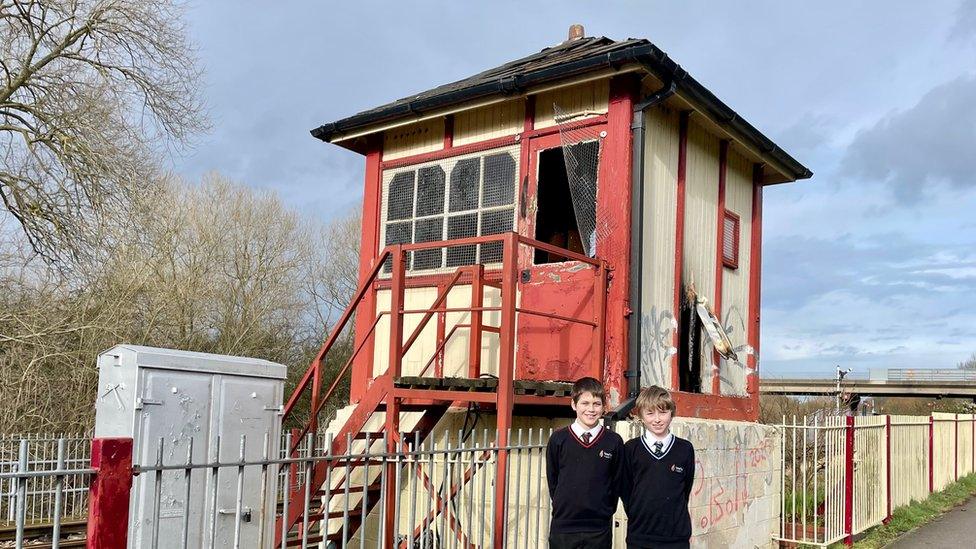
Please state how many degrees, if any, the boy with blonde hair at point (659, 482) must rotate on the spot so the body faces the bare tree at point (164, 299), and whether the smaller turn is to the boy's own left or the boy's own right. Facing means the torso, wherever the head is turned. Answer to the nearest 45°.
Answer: approximately 135° to the boy's own right

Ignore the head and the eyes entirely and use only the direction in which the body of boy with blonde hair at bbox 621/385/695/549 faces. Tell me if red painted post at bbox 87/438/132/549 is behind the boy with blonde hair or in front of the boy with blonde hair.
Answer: in front

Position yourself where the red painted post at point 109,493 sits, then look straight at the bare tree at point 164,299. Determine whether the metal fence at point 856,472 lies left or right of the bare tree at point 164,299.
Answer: right

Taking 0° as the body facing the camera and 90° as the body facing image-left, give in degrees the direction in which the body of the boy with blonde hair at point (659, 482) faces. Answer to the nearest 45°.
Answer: approximately 0°

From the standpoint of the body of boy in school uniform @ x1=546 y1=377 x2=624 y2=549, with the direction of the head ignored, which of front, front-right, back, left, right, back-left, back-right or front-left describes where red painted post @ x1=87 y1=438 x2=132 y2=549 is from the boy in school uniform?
front-right

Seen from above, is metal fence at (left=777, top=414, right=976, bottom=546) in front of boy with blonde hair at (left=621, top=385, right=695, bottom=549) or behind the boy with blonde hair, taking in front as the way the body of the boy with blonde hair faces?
behind

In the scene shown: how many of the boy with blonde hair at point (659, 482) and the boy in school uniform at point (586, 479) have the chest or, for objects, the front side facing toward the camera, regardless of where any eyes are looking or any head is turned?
2
